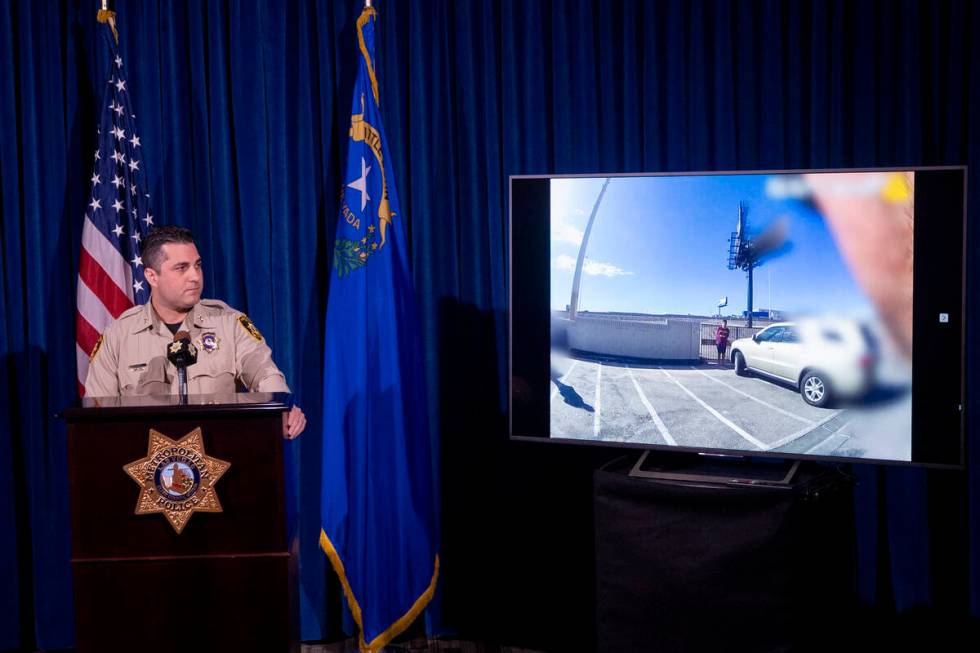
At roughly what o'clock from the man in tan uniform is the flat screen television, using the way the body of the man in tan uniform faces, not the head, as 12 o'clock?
The flat screen television is roughly at 10 o'clock from the man in tan uniform.

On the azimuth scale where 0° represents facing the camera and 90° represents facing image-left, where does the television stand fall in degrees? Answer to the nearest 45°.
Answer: approximately 0°

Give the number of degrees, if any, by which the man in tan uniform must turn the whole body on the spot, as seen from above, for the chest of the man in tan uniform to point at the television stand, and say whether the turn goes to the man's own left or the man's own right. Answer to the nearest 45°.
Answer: approximately 45° to the man's own left

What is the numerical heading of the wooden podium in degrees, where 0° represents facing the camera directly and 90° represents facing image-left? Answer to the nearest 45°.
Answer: approximately 0°

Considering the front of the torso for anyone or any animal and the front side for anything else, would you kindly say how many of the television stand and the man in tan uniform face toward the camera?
2

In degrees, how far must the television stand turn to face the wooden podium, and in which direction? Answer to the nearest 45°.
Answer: approximately 45° to its right

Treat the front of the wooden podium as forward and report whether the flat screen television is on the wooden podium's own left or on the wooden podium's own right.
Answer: on the wooden podium's own left
